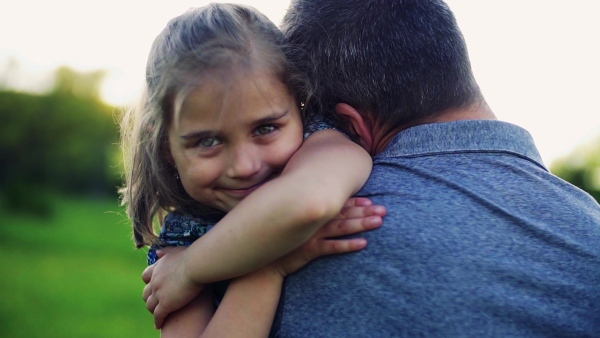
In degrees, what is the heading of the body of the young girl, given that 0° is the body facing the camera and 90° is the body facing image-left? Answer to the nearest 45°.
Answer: approximately 0°

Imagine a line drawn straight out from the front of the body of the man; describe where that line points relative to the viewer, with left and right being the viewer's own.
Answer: facing away from the viewer and to the left of the viewer
